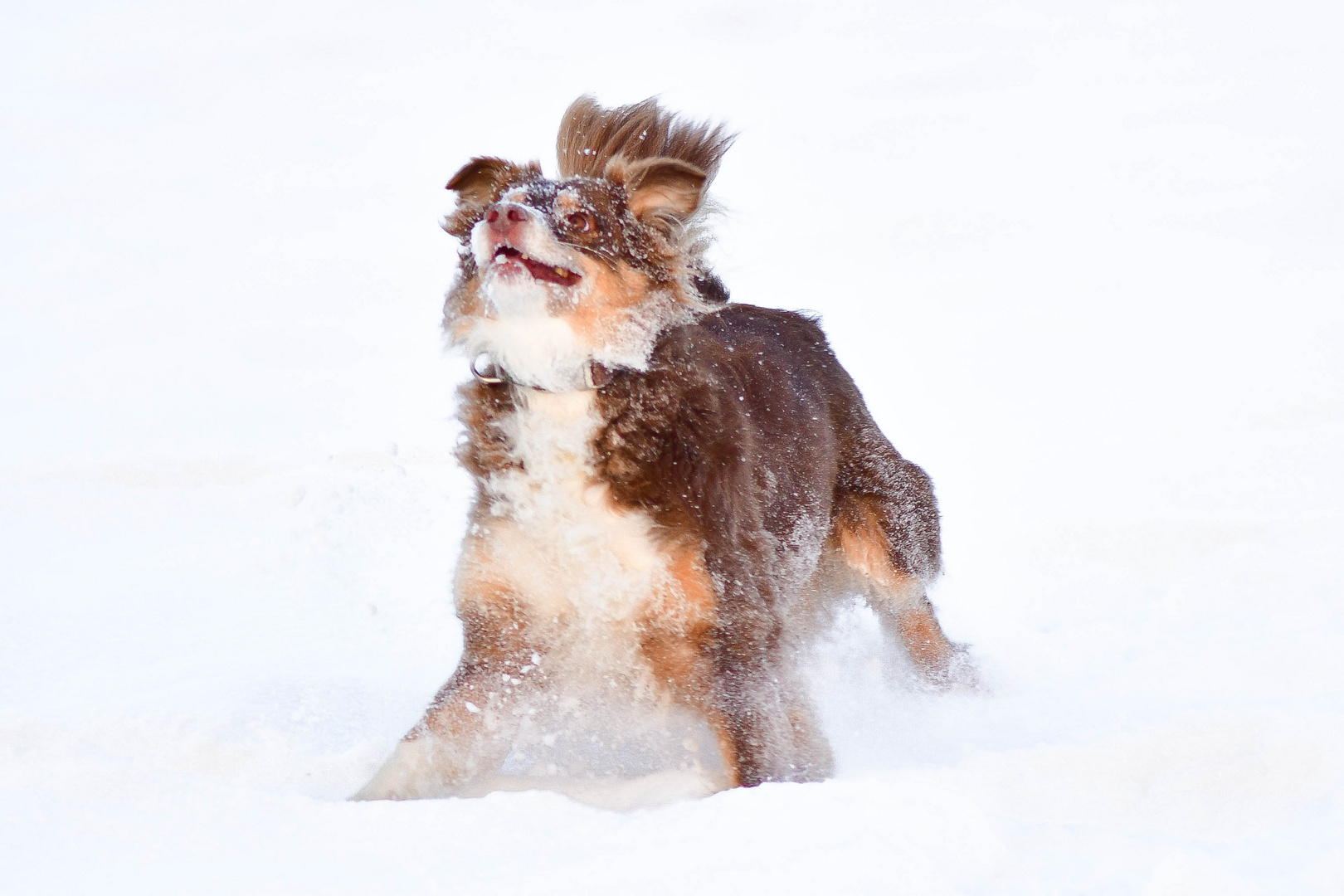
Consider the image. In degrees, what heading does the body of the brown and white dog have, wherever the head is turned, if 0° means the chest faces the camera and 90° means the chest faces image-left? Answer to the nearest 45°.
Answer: approximately 45°
